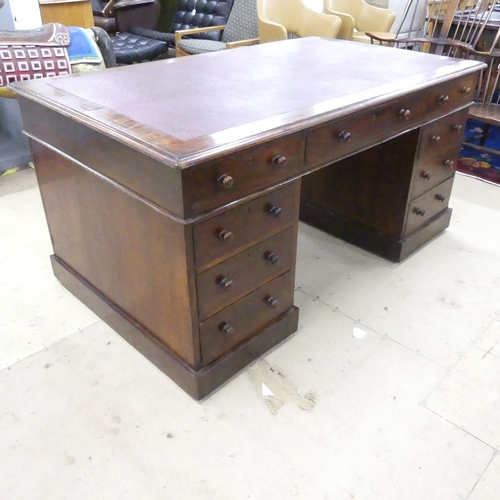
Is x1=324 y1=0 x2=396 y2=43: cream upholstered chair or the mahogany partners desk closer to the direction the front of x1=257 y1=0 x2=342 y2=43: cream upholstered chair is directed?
the mahogany partners desk

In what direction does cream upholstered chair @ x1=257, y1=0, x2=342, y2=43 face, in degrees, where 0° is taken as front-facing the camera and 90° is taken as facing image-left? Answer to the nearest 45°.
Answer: approximately 315°

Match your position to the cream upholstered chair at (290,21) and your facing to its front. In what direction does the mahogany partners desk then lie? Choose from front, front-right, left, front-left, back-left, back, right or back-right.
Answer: front-right

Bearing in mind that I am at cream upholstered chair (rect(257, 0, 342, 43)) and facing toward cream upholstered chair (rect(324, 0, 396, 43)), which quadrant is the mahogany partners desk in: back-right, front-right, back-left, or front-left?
back-right

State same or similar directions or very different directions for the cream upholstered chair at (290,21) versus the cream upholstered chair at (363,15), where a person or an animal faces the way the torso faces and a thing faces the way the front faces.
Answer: same or similar directions

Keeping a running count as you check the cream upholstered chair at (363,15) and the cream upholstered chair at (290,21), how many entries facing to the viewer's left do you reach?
0

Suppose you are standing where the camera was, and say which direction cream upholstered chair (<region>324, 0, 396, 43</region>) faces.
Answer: facing the viewer and to the right of the viewer

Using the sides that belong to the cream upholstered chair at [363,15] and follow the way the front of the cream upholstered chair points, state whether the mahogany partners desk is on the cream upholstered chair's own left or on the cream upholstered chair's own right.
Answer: on the cream upholstered chair's own right

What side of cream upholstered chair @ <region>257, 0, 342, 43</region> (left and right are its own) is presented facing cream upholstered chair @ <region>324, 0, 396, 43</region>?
left

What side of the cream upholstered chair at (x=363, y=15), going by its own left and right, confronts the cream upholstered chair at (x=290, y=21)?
right
